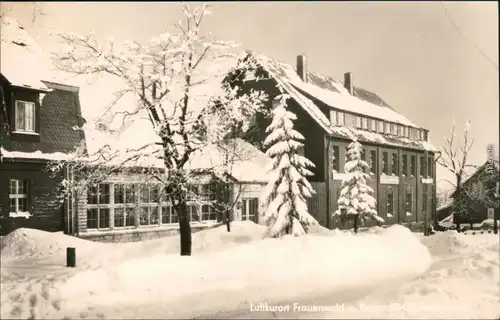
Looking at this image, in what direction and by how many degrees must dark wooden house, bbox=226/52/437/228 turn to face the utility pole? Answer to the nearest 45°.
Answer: approximately 90° to its left

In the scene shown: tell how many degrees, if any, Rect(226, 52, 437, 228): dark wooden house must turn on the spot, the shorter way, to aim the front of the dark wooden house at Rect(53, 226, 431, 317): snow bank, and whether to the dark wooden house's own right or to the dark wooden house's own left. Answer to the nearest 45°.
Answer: approximately 90° to the dark wooden house's own right

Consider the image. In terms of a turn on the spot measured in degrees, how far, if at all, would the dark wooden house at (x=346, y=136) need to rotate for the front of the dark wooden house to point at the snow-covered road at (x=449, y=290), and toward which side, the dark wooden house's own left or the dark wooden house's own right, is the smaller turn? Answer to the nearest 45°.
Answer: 0° — it already faces it

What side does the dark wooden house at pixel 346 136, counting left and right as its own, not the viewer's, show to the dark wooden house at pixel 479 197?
left

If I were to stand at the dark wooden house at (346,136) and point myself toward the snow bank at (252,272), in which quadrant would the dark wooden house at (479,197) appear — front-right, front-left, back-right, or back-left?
back-left
